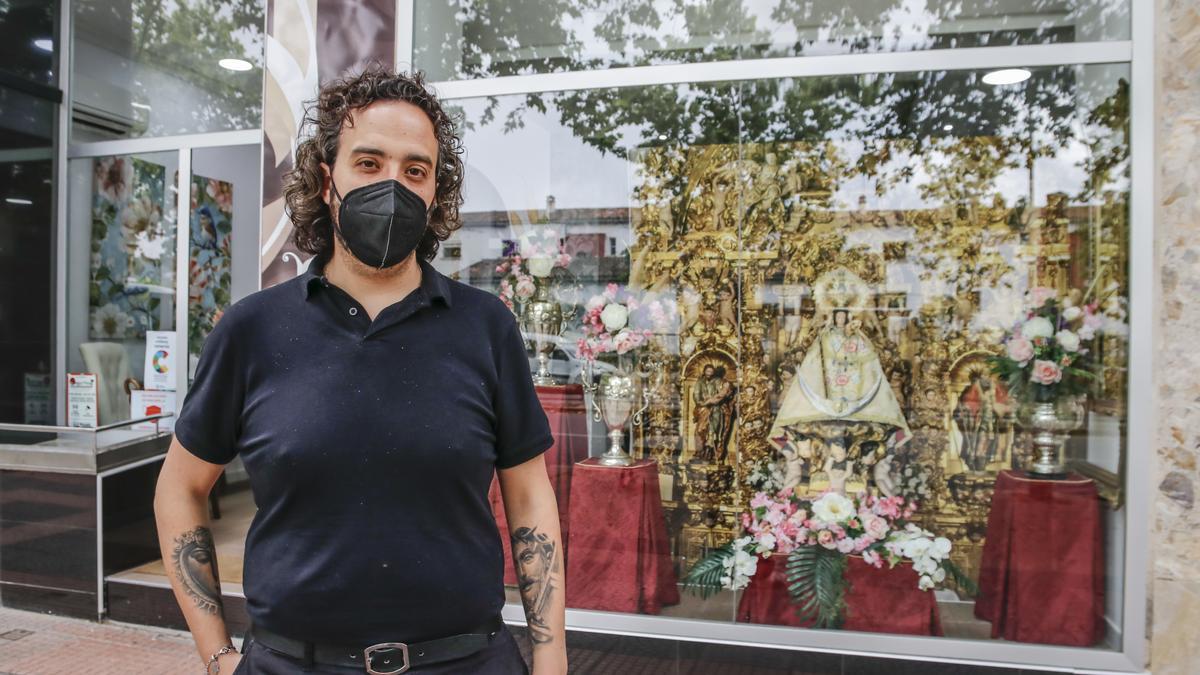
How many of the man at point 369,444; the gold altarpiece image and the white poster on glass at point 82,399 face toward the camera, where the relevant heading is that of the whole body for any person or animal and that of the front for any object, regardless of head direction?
3

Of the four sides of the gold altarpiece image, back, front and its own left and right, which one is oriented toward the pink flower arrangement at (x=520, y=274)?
right

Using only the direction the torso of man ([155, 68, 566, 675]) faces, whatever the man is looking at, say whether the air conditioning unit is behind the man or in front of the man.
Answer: behind

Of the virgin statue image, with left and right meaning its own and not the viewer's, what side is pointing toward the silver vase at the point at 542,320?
right

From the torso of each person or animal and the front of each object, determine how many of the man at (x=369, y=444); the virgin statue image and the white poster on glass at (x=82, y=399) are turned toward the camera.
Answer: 3

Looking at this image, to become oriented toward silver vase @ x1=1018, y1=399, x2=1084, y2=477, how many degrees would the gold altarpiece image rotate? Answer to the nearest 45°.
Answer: approximately 90° to its left

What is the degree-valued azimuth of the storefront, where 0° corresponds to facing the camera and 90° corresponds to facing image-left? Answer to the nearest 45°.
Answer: approximately 0°

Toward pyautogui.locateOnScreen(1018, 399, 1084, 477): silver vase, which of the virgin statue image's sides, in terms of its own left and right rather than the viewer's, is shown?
left

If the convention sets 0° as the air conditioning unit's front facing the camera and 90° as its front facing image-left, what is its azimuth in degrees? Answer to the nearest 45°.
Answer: approximately 315°
